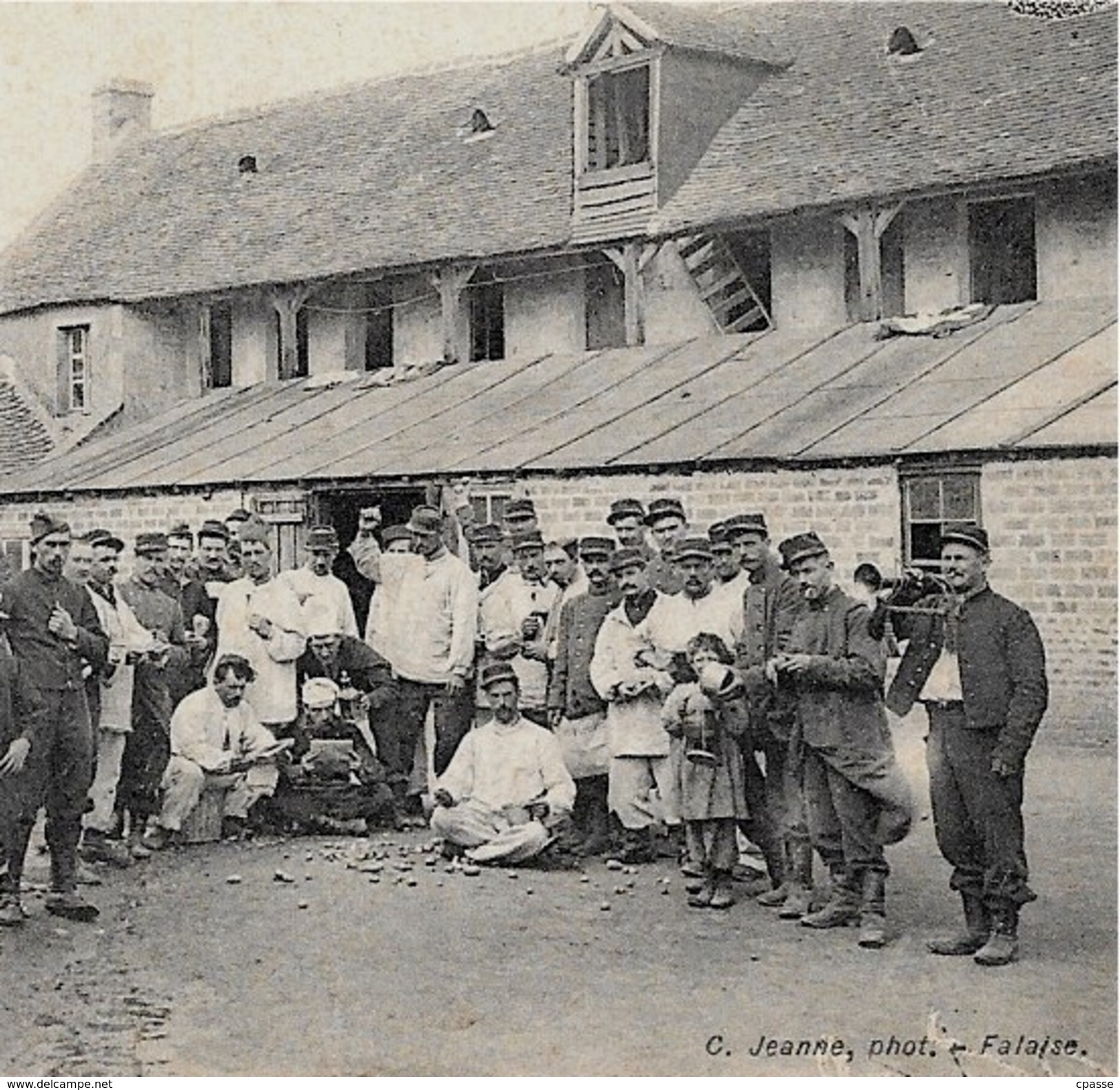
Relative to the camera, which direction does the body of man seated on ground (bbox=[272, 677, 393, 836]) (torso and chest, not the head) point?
toward the camera

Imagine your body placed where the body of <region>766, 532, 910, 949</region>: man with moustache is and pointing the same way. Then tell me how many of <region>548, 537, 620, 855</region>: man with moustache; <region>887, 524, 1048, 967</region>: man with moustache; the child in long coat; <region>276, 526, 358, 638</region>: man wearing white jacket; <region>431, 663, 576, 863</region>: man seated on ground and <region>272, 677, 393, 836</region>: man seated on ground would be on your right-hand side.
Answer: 5

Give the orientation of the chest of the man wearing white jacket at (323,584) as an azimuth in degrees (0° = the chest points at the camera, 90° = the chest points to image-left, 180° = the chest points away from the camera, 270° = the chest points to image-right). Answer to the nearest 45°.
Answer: approximately 0°

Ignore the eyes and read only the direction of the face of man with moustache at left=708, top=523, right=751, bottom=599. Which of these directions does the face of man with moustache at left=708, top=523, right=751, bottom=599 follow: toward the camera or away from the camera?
toward the camera

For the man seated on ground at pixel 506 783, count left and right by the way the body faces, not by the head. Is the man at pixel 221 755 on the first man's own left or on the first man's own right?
on the first man's own right

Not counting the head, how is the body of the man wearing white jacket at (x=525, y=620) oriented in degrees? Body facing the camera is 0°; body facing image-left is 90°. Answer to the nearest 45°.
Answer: approximately 315°

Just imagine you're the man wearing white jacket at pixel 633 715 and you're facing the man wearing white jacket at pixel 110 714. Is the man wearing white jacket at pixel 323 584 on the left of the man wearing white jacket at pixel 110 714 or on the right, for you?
right

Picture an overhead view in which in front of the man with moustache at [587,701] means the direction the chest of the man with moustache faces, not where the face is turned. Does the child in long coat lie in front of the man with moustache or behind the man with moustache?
in front

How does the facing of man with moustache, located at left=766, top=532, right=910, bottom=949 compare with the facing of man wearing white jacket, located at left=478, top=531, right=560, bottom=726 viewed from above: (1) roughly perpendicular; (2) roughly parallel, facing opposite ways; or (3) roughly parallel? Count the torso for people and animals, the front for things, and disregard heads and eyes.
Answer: roughly perpendicular

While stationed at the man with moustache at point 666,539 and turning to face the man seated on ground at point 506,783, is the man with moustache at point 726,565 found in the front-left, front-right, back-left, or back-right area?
front-left

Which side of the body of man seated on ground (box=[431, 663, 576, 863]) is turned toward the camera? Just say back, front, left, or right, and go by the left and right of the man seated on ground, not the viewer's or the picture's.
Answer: front

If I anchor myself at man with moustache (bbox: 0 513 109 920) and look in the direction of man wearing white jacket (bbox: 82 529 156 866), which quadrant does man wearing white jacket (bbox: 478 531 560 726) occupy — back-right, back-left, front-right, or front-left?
front-right

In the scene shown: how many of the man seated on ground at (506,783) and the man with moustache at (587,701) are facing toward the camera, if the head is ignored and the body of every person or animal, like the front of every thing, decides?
2

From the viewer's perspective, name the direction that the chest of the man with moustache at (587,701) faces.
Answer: toward the camera

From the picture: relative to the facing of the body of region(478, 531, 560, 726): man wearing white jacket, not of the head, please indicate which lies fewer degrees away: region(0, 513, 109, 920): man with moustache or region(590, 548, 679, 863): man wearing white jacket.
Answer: the man wearing white jacket
